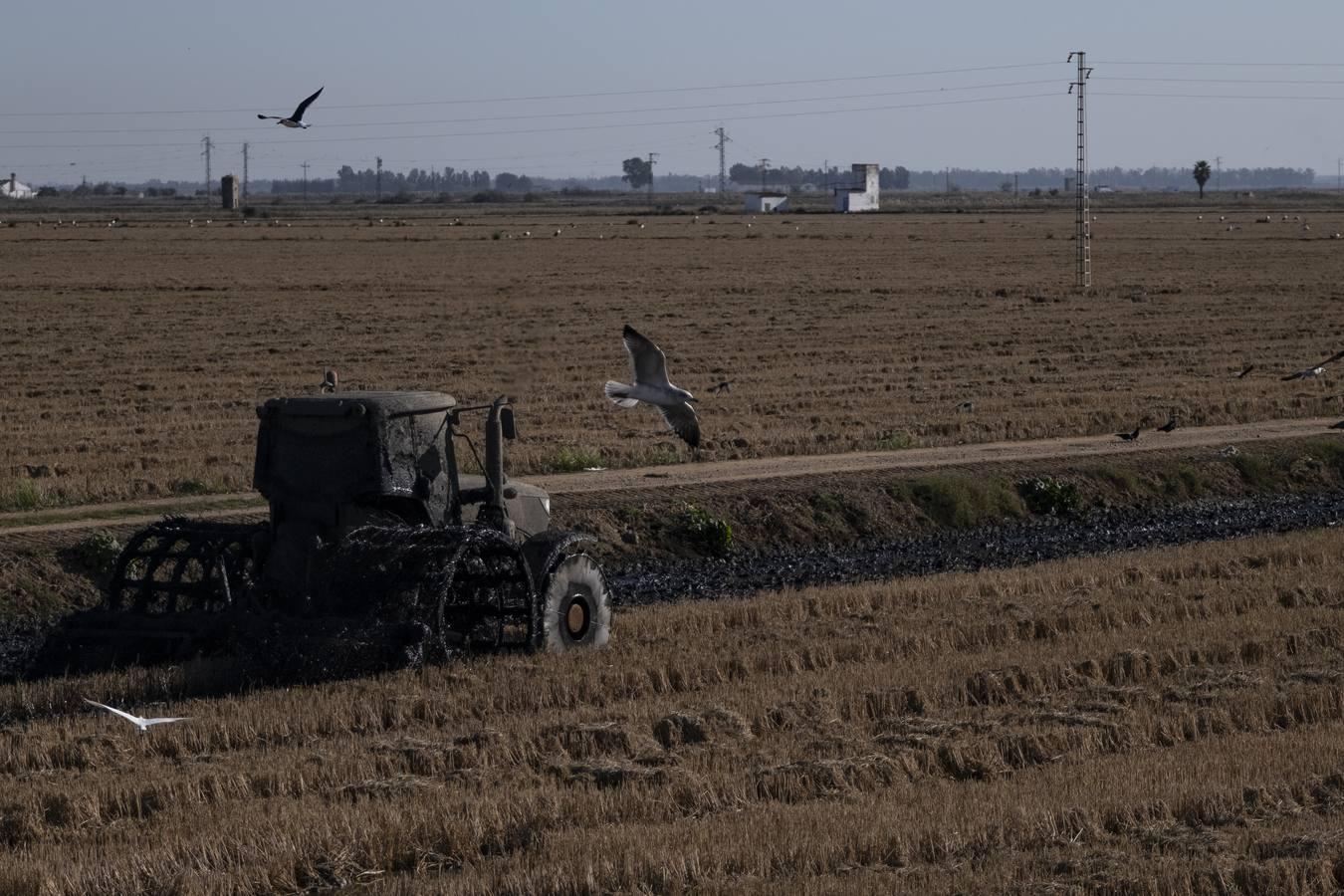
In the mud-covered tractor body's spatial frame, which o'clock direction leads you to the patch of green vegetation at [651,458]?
The patch of green vegetation is roughly at 11 o'clock from the mud-covered tractor body.

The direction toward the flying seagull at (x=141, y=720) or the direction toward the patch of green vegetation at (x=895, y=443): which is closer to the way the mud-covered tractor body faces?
the patch of green vegetation

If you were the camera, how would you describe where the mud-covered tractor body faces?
facing away from the viewer and to the right of the viewer

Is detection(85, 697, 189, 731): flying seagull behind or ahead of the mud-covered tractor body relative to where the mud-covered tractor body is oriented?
behind

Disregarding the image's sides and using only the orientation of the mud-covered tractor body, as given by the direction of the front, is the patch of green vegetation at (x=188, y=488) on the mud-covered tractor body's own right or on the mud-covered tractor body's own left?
on the mud-covered tractor body's own left

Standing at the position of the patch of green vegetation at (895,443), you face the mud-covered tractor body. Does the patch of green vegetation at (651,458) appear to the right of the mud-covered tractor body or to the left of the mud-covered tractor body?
right
